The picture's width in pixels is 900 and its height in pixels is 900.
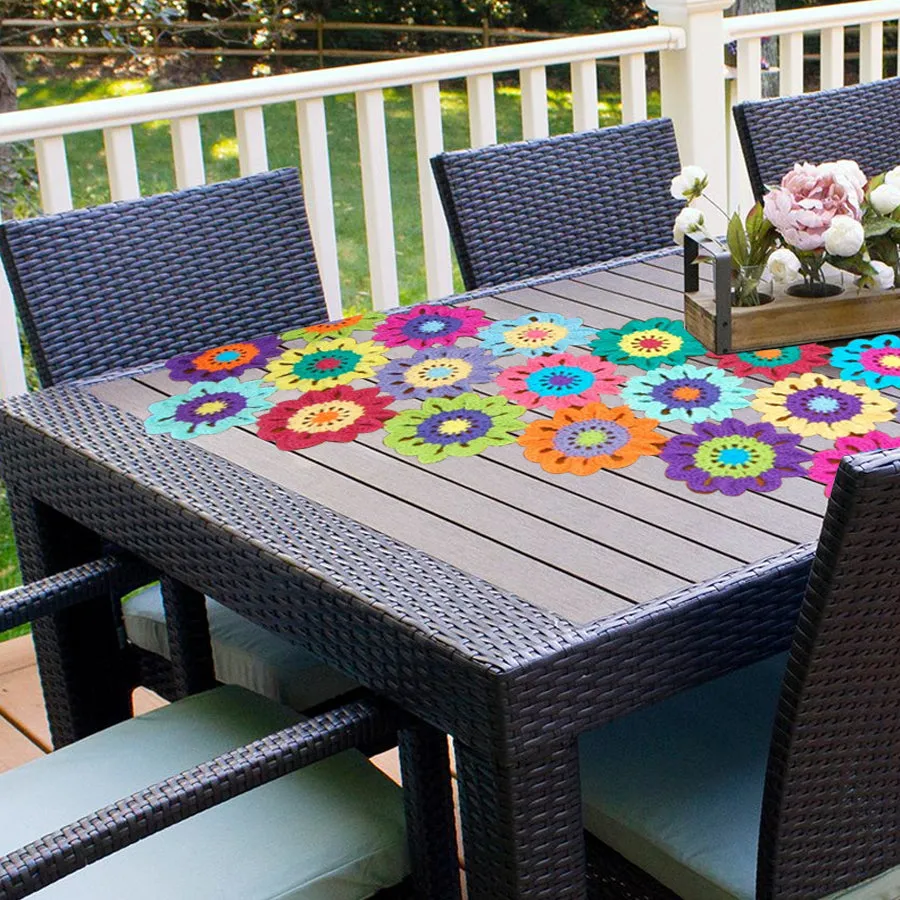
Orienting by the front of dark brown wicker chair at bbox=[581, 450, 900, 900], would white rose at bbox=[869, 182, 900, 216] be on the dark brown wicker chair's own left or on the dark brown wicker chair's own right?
on the dark brown wicker chair's own right

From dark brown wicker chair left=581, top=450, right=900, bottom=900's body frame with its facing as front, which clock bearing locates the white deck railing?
The white deck railing is roughly at 1 o'clock from the dark brown wicker chair.

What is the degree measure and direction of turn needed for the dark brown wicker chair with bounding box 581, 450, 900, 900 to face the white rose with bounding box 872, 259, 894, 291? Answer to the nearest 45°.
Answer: approximately 45° to its right

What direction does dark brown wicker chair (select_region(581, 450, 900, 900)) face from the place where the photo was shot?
facing away from the viewer and to the left of the viewer

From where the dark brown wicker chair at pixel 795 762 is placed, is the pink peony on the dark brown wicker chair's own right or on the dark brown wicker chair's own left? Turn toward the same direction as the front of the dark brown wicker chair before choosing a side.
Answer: on the dark brown wicker chair's own right

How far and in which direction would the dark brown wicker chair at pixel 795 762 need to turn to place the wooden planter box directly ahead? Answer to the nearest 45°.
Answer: approximately 45° to its right

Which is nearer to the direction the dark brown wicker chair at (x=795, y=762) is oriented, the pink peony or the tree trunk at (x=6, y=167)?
the tree trunk

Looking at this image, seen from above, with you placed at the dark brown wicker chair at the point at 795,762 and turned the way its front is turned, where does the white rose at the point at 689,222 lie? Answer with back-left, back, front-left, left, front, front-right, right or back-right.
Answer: front-right
